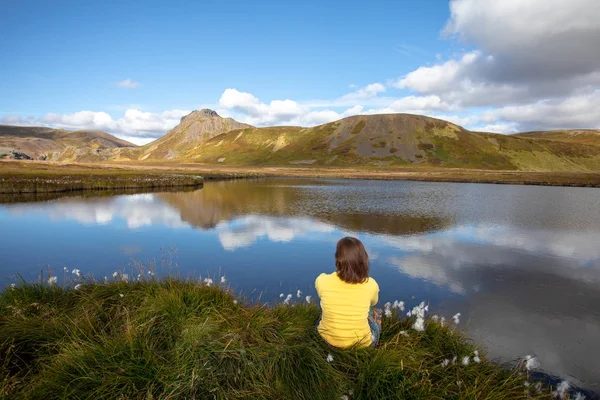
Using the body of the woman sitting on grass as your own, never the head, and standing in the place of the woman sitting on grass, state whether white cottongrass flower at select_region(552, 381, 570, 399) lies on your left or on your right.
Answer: on your right

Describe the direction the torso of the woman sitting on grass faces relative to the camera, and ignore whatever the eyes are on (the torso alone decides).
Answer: away from the camera

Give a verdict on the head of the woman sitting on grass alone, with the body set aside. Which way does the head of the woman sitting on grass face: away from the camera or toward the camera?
away from the camera
